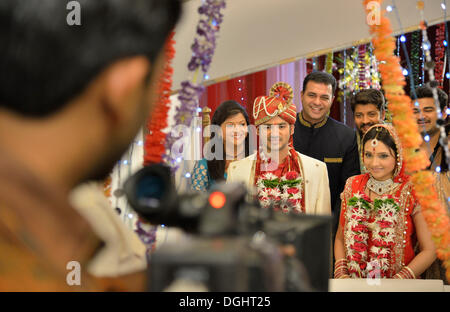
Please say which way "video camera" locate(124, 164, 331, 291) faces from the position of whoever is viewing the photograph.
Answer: facing away from the viewer and to the right of the viewer

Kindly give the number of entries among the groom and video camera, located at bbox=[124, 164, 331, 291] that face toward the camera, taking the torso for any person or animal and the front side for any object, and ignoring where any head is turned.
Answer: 1

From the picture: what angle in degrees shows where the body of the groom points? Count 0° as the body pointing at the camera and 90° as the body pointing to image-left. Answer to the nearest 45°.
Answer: approximately 0°

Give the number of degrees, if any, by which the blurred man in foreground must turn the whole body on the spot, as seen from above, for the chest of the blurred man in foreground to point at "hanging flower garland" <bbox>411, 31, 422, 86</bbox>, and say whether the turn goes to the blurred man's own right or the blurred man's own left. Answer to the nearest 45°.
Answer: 0° — they already face it

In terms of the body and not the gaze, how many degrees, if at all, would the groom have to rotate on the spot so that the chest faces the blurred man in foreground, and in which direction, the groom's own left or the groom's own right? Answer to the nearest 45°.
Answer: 0° — they already face them

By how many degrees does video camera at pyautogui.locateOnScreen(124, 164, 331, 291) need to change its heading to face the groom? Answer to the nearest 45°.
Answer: approximately 45° to its left

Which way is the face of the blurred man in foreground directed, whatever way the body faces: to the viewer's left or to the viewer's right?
to the viewer's right

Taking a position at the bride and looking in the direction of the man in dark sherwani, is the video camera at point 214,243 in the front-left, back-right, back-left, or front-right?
back-left

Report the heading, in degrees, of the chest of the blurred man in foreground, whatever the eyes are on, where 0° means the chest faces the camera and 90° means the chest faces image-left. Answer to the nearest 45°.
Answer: approximately 225°
